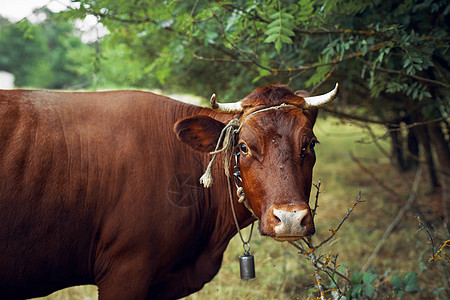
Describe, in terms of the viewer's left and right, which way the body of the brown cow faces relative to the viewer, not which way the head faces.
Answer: facing to the right of the viewer
